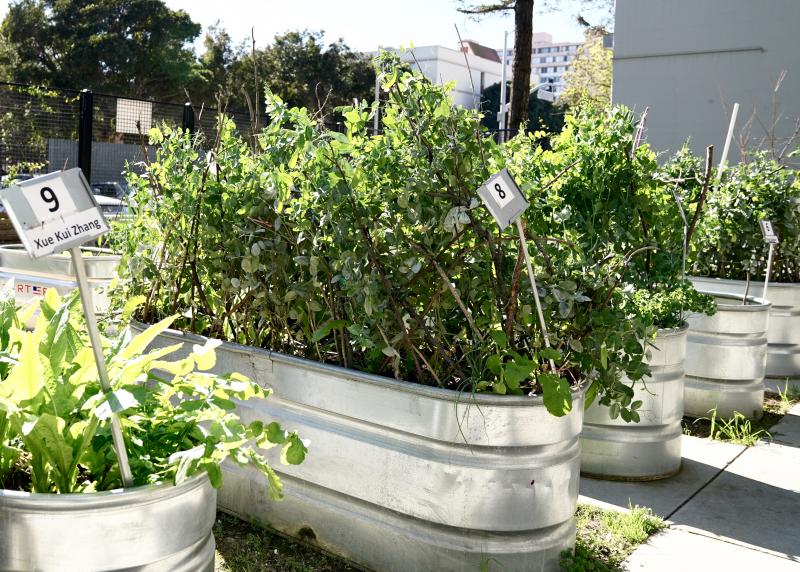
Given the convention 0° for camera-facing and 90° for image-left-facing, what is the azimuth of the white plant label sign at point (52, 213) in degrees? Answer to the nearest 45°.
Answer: approximately 0°

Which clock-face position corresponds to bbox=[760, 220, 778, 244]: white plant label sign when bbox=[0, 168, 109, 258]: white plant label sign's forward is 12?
bbox=[760, 220, 778, 244]: white plant label sign is roughly at 8 o'clock from bbox=[0, 168, 109, 258]: white plant label sign.

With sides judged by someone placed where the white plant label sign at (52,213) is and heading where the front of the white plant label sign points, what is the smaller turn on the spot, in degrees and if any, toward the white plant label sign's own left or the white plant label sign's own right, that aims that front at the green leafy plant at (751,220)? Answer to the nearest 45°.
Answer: approximately 135° to the white plant label sign's own left

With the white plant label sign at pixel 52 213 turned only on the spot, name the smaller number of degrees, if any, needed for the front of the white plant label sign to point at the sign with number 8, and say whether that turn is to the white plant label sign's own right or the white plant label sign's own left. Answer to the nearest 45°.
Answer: approximately 90° to the white plant label sign's own left

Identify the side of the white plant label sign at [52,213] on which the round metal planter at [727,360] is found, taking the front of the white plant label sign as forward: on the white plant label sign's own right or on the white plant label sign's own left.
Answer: on the white plant label sign's own left

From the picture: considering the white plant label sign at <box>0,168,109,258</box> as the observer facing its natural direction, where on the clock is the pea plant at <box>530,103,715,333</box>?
The pea plant is roughly at 8 o'clock from the white plant label sign.

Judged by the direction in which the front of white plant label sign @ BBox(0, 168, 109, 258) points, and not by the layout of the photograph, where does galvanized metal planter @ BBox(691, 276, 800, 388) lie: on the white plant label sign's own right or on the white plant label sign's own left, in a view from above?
on the white plant label sign's own left

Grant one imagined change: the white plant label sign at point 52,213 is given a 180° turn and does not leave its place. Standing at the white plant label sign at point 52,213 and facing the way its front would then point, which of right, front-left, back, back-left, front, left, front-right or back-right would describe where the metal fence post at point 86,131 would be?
front

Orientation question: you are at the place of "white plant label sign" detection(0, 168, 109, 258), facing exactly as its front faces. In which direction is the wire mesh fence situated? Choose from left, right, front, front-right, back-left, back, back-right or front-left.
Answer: back
